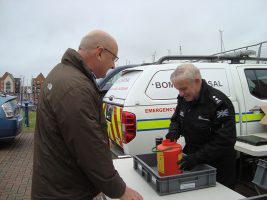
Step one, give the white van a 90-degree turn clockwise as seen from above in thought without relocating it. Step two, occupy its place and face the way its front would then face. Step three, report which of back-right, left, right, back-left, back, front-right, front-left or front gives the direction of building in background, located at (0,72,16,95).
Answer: back

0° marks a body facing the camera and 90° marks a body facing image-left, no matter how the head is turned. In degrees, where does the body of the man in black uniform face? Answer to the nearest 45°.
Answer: approximately 45°

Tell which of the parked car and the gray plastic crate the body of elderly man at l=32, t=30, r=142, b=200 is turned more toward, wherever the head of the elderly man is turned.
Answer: the gray plastic crate

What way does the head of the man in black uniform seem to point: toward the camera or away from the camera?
toward the camera

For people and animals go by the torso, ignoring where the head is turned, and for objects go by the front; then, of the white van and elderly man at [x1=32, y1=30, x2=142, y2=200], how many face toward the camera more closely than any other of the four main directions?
0

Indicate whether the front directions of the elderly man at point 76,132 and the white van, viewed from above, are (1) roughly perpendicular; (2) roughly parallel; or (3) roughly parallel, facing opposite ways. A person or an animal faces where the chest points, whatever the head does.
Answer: roughly parallel

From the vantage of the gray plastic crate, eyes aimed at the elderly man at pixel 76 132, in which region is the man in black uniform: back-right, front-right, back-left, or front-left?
back-right

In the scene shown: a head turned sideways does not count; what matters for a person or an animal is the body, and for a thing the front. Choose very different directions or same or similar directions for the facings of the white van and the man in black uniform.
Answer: very different directions

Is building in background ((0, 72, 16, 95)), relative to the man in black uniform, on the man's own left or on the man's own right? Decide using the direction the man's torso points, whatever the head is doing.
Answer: on the man's own right

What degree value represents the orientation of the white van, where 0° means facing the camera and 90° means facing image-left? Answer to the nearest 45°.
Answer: approximately 225°

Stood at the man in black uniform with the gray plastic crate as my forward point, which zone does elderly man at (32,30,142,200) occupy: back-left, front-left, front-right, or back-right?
front-right

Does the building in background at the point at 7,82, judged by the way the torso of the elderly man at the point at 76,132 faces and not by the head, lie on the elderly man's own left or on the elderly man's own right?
on the elderly man's own left

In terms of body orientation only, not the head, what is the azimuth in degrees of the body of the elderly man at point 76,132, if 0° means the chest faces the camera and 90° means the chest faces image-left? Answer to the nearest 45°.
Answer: approximately 225°

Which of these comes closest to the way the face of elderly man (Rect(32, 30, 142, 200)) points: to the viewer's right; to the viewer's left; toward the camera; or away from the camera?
to the viewer's right
